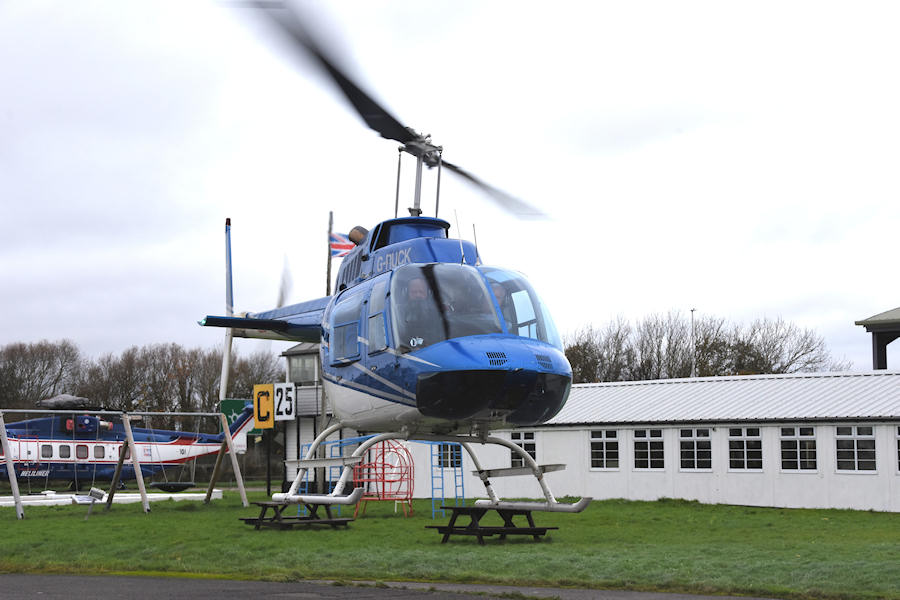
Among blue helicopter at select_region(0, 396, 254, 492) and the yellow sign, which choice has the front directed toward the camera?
the yellow sign

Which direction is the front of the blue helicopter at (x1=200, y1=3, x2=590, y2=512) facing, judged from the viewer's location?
facing the viewer and to the right of the viewer

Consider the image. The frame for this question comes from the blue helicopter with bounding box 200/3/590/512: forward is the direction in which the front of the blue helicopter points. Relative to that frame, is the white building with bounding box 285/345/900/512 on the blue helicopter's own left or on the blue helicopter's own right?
on the blue helicopter's own left

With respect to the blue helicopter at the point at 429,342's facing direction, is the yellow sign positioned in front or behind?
behind

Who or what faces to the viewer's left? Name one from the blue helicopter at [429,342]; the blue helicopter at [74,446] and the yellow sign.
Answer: the blue helicopter at [74,446]

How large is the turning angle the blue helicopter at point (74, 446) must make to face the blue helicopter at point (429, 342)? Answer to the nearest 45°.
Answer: approximately 90° to its left

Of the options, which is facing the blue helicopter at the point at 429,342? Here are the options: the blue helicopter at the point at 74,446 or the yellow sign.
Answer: the yellow sign

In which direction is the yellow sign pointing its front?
toward the camera

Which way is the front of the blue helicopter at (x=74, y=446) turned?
to the viewer's left

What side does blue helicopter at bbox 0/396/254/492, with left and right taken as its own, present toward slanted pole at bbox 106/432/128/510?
left

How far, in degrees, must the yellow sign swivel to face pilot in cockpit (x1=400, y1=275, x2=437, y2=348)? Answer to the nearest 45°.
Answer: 0° — it already faces them

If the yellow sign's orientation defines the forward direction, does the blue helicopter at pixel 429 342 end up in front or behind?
in front

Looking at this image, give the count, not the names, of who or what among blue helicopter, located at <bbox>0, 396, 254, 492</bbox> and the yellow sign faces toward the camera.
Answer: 1

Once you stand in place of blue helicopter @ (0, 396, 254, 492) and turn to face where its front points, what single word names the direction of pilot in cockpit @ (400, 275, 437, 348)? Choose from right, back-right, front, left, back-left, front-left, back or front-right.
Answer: left

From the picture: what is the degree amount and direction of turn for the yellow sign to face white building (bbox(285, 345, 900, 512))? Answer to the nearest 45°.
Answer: approximately 90° to its left

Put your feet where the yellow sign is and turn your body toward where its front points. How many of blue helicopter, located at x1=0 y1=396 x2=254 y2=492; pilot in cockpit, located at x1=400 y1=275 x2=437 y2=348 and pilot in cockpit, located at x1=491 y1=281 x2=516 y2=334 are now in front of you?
2
